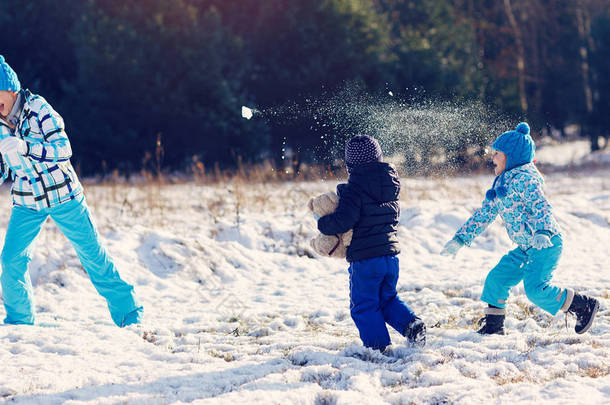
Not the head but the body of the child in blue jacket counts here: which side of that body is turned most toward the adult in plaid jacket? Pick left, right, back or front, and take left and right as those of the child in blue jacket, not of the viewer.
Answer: front

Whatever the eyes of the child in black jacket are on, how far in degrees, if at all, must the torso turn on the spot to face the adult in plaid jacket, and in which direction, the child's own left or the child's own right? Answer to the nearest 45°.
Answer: approximately 45° to the child's own left

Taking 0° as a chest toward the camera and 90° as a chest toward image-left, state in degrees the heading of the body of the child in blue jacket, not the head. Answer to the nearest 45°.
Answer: approximately 90°

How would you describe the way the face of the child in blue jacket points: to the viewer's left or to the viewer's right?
to the viewer's left

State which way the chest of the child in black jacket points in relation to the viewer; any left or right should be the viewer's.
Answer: facing away from the viewer and to the left of the viewer

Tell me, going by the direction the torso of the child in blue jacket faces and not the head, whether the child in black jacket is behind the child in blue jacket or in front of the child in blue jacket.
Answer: in front

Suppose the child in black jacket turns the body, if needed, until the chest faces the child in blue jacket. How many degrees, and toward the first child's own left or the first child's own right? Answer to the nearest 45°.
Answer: approximately 135° to the first child's own right
